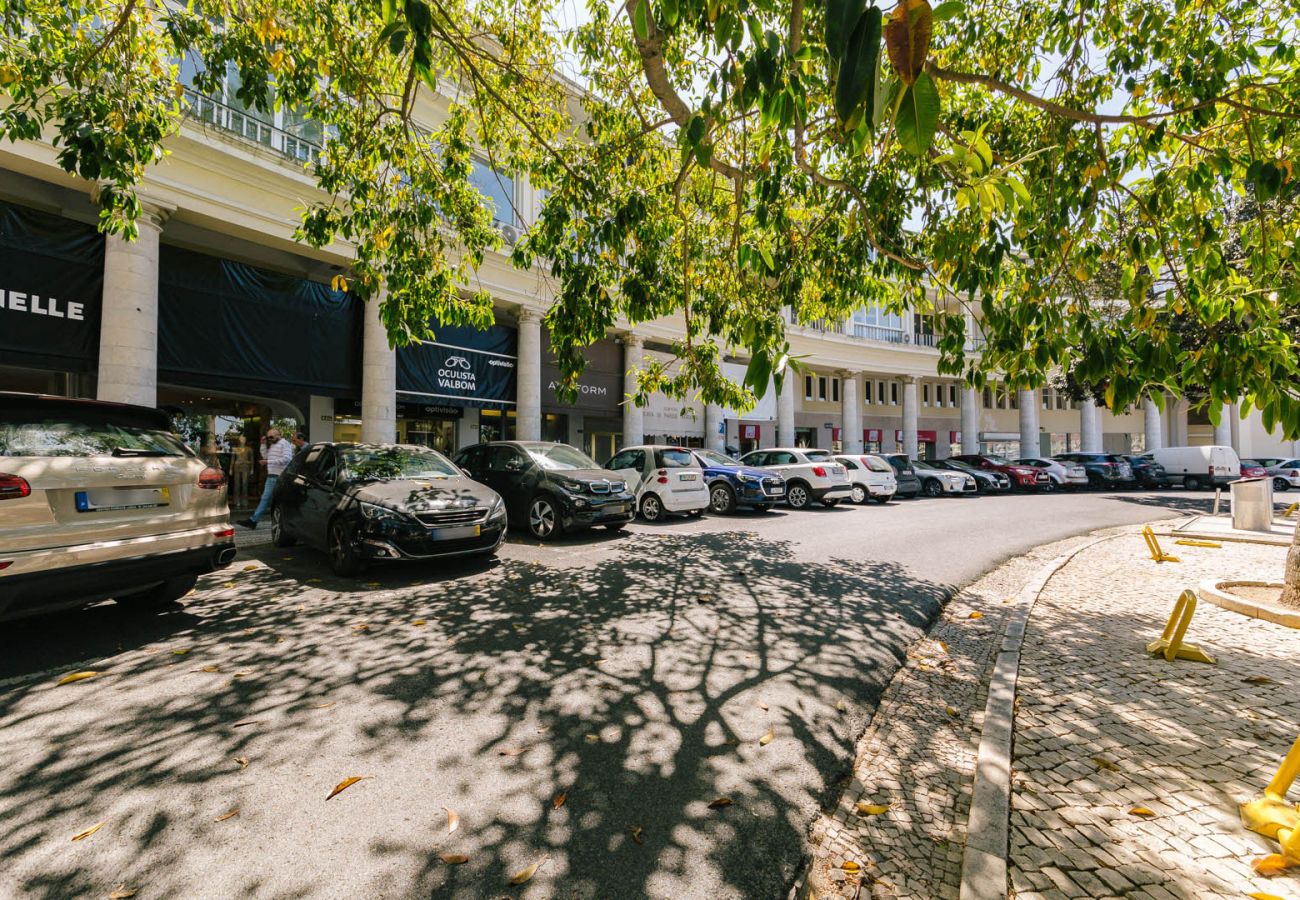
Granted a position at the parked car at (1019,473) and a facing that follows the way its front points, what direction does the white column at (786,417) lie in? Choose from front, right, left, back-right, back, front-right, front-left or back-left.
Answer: back-right

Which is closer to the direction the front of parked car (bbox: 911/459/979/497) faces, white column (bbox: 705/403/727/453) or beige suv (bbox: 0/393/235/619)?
the beige suv

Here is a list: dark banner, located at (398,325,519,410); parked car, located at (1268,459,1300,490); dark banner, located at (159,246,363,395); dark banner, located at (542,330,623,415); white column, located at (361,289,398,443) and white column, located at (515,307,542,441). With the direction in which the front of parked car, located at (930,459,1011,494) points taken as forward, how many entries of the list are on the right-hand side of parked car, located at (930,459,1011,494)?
5

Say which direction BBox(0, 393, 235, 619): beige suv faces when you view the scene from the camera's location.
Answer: facing away from the viewer and to the left of the viewer

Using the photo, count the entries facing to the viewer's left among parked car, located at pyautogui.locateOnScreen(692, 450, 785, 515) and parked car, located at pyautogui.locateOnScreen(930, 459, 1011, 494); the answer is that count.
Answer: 0

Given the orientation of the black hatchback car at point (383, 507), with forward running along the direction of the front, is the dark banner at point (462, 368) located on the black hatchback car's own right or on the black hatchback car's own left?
on the black hatchback car's own left

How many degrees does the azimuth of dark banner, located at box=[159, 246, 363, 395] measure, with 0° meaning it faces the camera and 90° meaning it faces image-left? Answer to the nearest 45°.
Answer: approximately 315°
